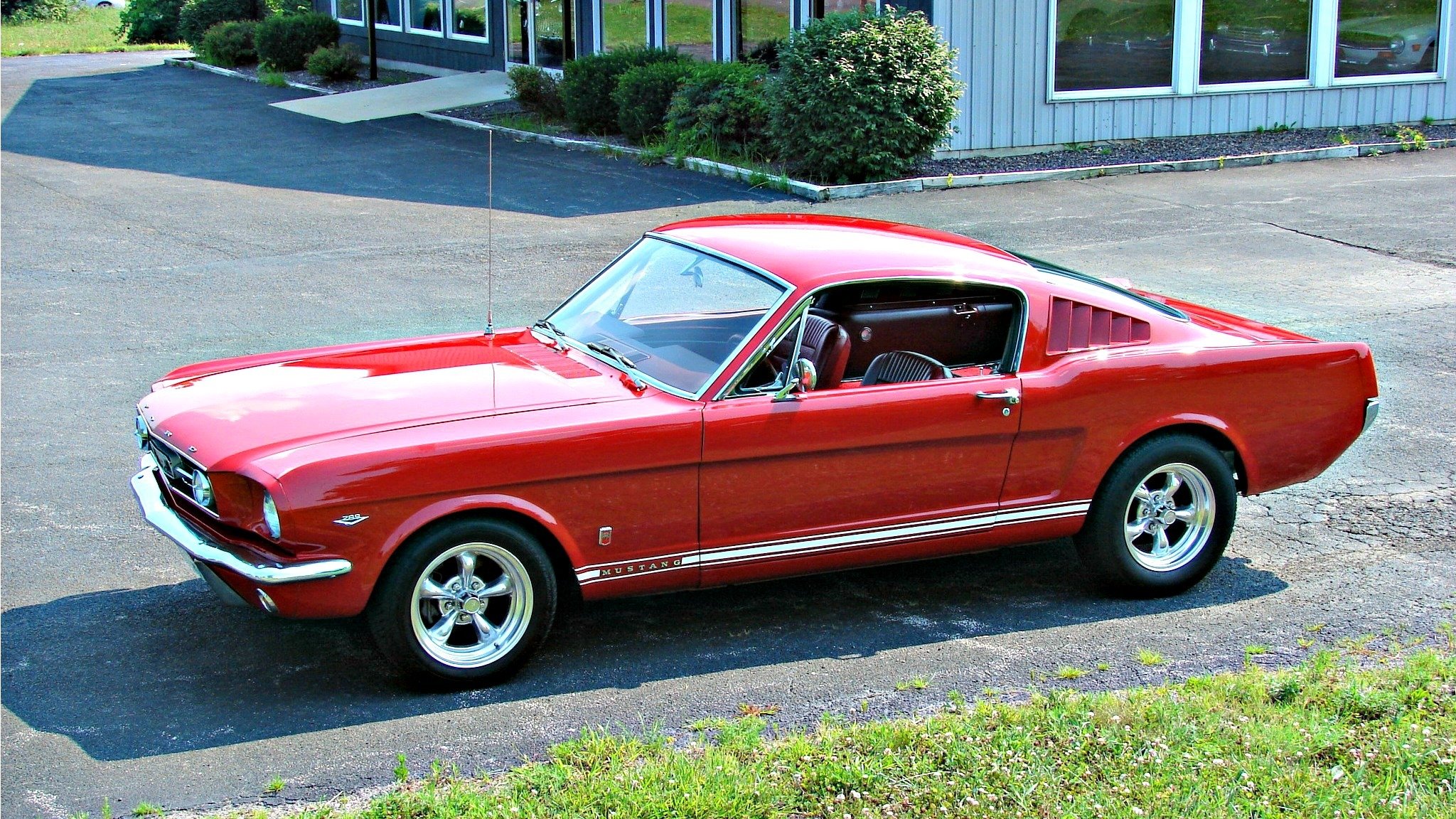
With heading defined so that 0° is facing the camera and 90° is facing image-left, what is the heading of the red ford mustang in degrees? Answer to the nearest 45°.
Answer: approximately 45°

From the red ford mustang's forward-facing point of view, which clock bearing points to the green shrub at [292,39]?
The green shrub is roughly at 4 o'clock from the red ford mustang.

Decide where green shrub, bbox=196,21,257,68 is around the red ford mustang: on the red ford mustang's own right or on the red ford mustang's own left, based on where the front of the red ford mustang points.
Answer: on the red ford mustang's own right

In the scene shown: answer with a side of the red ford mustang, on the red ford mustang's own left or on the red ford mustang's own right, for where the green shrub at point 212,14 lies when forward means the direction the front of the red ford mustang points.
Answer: on the red ford mustang's own right

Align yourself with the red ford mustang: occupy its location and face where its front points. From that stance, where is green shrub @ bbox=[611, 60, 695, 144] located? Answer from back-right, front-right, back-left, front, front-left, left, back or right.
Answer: back-right

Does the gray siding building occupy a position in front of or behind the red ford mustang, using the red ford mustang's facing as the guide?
behind

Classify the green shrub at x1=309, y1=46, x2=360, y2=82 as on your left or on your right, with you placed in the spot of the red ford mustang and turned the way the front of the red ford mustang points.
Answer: on your right
